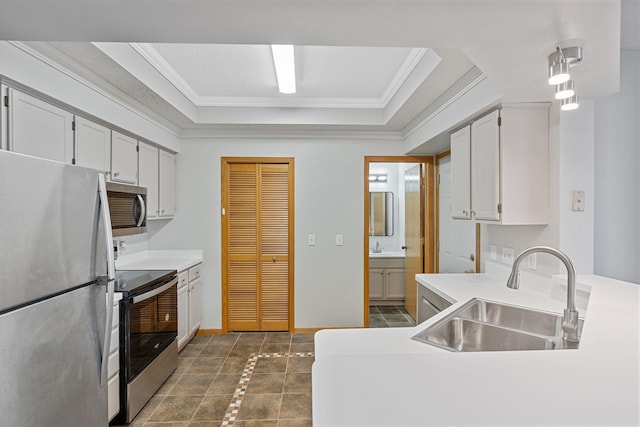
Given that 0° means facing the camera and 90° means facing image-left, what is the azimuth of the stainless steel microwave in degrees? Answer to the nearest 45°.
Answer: approximately 315°

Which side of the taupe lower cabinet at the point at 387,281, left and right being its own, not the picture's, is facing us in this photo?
front

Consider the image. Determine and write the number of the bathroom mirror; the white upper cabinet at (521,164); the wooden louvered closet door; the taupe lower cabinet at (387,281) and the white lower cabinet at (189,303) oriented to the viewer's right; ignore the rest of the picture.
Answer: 1

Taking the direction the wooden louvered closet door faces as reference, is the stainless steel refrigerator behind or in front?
in front

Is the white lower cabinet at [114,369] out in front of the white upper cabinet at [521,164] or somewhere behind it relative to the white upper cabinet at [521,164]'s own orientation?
in front

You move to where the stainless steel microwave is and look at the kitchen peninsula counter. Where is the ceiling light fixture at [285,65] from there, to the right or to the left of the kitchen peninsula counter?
left

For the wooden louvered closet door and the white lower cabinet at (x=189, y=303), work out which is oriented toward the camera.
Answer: the wooden louvered closet door

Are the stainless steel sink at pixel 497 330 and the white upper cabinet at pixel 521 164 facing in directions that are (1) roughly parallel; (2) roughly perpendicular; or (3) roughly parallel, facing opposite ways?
roughly perpendicular

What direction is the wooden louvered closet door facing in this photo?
toward the camera

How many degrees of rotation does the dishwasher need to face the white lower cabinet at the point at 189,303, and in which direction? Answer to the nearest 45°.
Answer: approximately 45° to its right

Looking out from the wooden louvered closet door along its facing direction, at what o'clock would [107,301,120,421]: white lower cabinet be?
The white lower cabinet is roughly at 1 o'clock from the wooden louvered closet door.

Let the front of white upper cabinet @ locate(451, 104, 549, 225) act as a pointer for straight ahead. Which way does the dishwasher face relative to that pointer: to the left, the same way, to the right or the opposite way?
the same way

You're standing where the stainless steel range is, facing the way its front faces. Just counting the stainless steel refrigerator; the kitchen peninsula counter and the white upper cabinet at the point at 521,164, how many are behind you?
0

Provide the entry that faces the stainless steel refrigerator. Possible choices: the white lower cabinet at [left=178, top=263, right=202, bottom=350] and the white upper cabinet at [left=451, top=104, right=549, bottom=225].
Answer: the white upper cabinet

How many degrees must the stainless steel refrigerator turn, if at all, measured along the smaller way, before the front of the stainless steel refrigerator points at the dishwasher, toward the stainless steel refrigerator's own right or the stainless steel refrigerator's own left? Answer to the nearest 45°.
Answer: approximately 45° to the stainless steel refrigerator's own left
